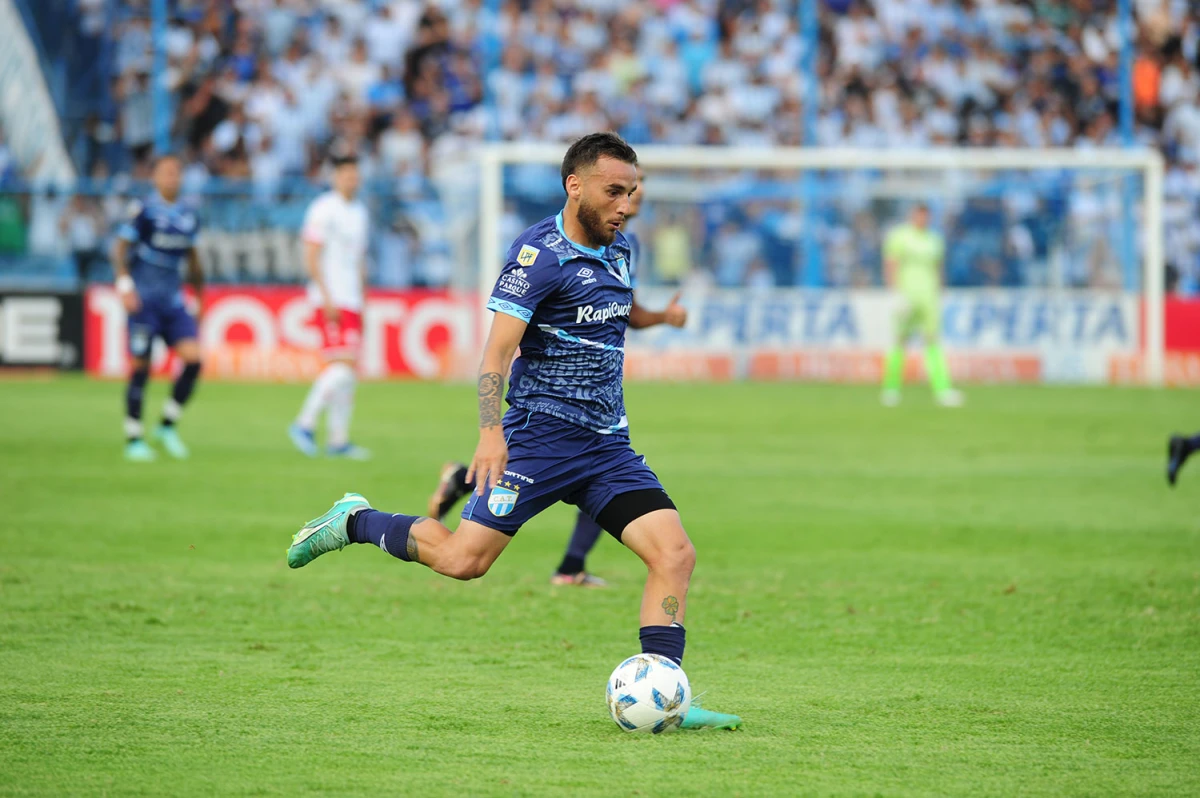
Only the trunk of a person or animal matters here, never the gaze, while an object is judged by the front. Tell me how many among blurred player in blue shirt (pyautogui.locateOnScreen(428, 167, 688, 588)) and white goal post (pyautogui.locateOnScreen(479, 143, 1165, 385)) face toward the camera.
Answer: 1

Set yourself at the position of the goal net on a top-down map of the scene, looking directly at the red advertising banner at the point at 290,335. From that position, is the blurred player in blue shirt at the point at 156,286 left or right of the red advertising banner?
left

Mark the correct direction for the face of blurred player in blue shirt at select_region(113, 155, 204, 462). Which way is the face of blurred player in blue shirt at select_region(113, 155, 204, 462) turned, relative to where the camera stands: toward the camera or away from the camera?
toward the camera

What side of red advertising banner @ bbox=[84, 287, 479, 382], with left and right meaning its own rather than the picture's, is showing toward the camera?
front

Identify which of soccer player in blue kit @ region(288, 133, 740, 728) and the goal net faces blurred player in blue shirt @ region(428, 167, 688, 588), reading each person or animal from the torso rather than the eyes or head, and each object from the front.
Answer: the goal net

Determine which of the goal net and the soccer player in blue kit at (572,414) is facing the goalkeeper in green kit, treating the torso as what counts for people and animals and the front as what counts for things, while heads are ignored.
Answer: the goal net

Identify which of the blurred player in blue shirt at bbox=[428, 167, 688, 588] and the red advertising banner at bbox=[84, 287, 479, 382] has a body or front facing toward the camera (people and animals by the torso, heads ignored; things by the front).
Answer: the red advertising banner

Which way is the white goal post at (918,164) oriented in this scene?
toward the camera

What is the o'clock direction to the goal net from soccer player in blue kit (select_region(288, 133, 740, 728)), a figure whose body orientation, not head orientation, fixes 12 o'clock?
The goal net is roughly at 8 o'clock from the soccer player in blue kit.

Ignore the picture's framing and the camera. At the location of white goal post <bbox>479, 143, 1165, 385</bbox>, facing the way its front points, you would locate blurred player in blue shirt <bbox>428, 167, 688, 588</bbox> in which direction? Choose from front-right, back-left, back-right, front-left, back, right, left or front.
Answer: front

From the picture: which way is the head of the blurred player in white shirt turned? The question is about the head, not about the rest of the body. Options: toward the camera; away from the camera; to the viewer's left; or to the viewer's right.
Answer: toward the camera

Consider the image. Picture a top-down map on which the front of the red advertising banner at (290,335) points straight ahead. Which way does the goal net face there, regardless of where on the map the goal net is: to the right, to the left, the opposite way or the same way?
the same way

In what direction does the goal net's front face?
toward the camera

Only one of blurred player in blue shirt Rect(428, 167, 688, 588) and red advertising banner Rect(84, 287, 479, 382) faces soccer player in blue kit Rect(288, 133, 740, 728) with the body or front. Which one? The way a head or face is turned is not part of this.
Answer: the red advertising banner

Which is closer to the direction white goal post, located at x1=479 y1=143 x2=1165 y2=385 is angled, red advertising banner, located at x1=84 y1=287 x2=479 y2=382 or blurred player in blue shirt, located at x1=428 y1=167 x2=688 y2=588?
the blurred player in blue shirt

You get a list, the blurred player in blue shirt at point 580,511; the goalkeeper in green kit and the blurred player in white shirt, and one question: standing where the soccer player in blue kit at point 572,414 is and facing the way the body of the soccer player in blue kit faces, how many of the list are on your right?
0

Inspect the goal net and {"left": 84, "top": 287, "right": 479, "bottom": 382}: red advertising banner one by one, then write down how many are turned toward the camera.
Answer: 2
